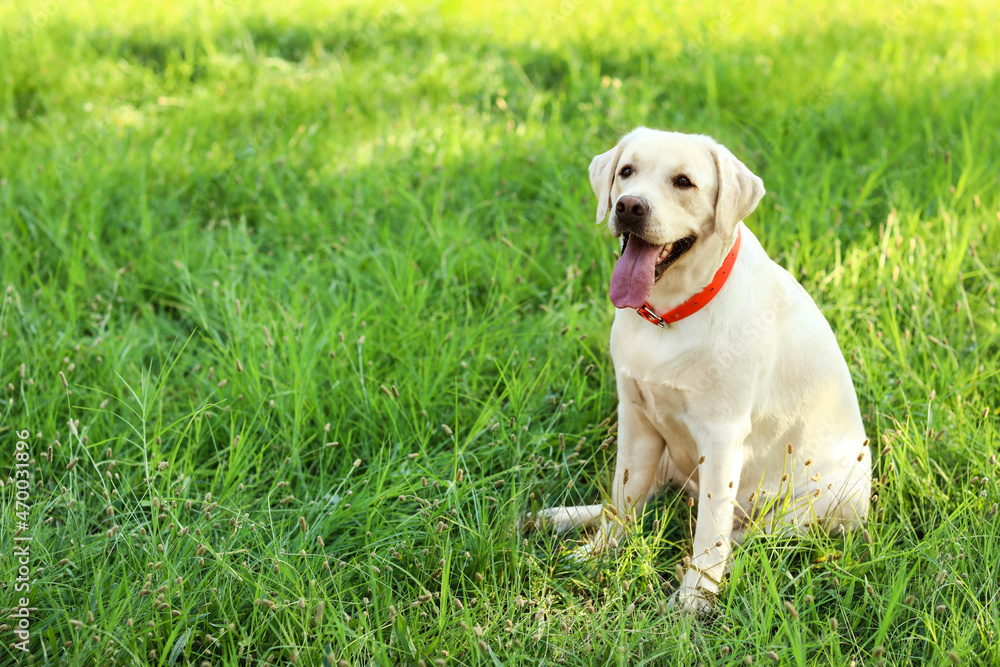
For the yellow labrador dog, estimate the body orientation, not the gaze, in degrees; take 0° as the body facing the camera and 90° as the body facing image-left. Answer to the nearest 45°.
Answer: approximately 45°
